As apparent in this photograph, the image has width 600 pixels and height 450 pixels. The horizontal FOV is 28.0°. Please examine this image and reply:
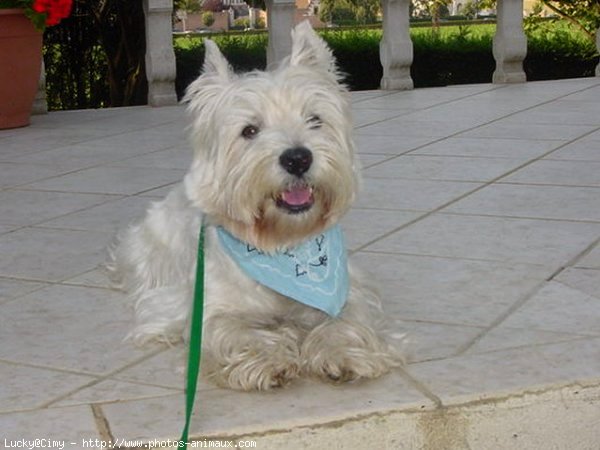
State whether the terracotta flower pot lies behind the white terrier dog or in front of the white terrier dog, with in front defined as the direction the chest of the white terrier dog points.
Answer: behind

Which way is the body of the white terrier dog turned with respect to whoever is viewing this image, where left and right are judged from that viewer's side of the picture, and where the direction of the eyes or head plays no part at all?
facing the viewer and to the right of the viewer

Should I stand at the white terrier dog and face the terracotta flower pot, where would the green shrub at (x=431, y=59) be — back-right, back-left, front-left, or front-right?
front-right

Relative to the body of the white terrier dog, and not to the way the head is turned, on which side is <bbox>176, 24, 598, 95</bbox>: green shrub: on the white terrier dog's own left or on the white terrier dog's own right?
on the white terrier dog's own left

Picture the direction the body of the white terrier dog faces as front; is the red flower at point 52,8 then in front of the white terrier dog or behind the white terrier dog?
behind

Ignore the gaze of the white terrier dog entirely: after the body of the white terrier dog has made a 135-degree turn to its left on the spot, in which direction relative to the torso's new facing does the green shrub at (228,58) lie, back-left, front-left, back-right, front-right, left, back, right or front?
front
